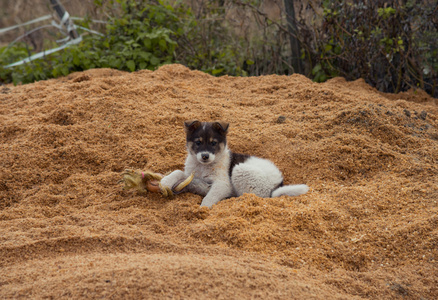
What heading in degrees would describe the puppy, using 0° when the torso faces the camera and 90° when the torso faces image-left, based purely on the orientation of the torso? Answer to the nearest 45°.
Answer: approximately 45°
